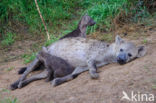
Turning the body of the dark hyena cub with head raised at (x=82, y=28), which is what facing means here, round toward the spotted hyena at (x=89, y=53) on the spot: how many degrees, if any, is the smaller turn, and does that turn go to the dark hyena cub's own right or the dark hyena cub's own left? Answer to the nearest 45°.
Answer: approximately 90° to the dark hyena cub's own right

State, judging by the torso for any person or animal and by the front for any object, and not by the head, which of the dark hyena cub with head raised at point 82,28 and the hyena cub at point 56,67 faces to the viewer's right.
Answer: the dark hyena cub with head raised

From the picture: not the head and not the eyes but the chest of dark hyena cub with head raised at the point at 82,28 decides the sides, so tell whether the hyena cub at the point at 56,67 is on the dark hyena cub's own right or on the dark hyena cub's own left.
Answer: on the dark hyena cub's own right

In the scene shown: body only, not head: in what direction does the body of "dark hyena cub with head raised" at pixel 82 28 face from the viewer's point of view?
to the viewer's right

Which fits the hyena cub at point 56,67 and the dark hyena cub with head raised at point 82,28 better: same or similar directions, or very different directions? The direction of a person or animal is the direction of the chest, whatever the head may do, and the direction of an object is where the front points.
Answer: very different directions

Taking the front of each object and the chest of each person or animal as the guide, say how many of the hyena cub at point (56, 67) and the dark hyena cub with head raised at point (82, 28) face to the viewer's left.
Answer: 1

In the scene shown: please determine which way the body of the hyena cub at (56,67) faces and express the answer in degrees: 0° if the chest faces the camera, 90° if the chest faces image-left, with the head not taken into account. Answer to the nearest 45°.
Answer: approximately 90°
